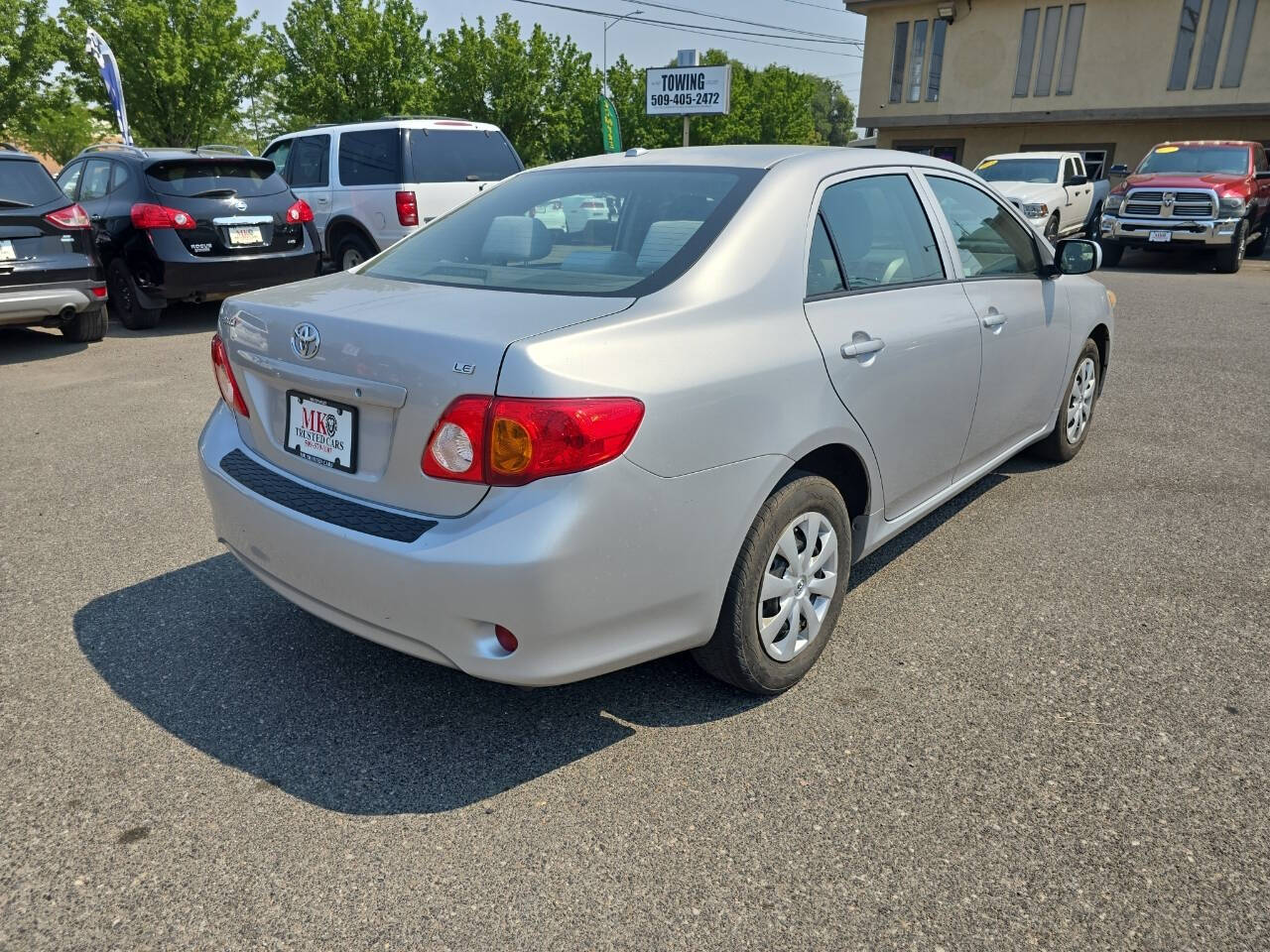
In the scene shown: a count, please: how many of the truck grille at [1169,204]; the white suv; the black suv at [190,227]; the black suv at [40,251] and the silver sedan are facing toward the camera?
1

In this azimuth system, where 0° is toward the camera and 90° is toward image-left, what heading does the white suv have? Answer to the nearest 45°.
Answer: approximately 135°

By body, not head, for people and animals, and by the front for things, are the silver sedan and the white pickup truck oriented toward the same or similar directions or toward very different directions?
very different directions

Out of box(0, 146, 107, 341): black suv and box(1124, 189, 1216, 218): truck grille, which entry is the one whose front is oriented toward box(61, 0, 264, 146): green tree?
the black suv

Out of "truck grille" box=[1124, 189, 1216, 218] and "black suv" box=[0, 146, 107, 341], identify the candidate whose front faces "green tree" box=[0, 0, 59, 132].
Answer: the black suv

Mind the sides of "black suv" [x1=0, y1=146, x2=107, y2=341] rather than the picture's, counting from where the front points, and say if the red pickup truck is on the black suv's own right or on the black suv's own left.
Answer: on the black suv's own right

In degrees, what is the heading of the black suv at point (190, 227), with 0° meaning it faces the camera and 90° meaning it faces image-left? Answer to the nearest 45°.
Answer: approximately 135°

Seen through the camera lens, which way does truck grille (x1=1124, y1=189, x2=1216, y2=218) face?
facing the viewer

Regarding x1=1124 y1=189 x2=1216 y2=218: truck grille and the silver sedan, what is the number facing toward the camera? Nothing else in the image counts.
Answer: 1

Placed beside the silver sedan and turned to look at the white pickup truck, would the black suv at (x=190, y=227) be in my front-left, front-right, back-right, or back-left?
front-left

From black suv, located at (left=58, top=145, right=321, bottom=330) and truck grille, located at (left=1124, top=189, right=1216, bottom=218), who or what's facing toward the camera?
the truck grille

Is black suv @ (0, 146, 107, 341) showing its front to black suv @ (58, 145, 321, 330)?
no

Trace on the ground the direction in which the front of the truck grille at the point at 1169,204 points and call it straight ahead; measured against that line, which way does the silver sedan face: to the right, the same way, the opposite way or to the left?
the opposite way

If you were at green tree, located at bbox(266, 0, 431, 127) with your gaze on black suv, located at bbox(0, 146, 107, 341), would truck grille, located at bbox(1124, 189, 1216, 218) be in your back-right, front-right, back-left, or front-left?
front-left

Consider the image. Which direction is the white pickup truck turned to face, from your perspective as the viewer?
facing the viewer and to the left of the viewer

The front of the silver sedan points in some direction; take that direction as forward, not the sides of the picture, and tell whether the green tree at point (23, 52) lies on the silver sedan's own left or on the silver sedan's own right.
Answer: on the silver sedan's own left

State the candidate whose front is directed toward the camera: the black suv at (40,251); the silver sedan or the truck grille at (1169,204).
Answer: the truck grille

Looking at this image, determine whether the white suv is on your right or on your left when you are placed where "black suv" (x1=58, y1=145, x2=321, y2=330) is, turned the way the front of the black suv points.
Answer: on your right

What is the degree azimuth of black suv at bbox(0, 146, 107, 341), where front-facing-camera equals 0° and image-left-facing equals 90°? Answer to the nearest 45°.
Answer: approximately 180°

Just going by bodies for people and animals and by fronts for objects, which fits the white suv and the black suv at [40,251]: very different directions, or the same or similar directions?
same or similar directions
